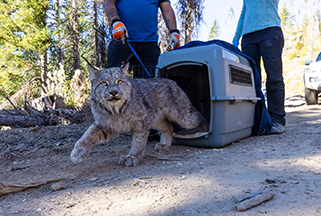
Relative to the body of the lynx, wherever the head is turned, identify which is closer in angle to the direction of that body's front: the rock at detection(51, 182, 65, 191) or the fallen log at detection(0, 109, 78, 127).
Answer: the rock

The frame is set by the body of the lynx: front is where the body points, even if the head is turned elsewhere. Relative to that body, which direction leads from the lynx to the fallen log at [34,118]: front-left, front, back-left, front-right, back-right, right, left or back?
right

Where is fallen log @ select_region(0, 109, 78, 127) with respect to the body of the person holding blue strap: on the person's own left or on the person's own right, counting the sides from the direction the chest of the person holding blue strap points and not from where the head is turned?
on the person's own right

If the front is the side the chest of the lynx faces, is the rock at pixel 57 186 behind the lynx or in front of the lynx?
in front

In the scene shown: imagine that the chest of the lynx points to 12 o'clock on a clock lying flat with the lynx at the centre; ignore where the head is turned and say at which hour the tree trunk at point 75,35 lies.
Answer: The tree trunk is roughly at 4 o'clock from the lynx.

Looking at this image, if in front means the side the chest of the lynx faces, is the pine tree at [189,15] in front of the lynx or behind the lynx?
behind

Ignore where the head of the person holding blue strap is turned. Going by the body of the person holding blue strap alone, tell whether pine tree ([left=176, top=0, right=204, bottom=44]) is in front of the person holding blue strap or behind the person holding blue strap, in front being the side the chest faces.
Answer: behind

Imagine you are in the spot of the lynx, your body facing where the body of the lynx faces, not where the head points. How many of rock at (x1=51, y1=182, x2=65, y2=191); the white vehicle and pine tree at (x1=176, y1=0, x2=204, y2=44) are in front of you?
1

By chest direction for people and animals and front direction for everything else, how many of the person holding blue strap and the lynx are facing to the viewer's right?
0

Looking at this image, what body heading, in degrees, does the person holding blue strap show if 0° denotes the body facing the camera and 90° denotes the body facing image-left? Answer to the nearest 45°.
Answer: approximately 0°
